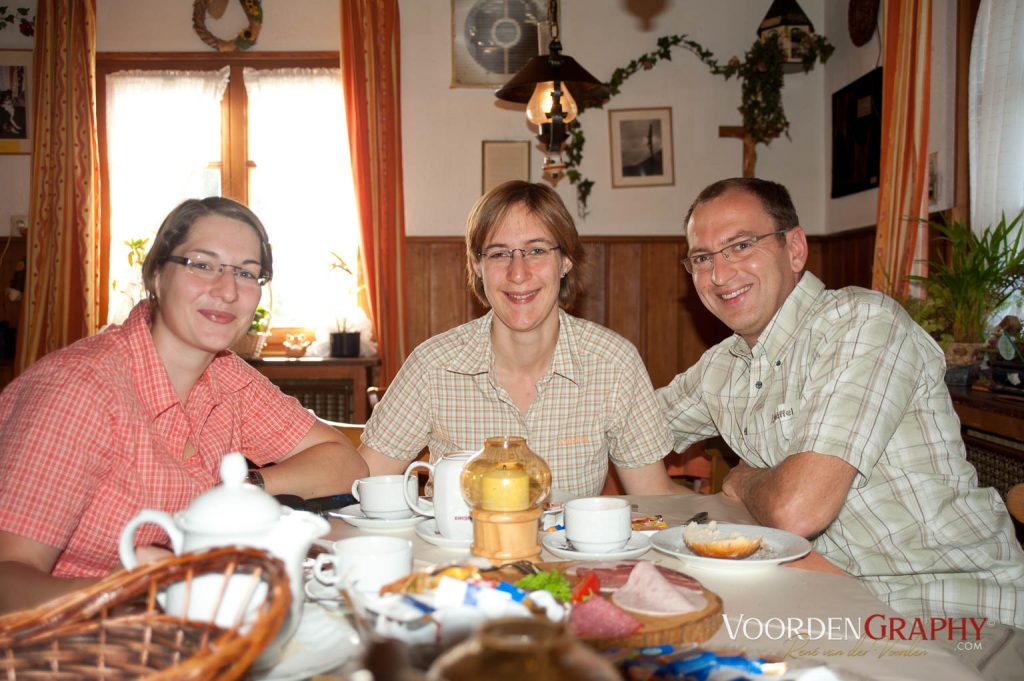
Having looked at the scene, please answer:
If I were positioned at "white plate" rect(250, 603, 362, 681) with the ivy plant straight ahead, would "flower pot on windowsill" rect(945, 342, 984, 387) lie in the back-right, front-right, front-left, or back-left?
front-right

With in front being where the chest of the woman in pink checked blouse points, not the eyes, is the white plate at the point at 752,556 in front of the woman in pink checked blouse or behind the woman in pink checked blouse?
in front

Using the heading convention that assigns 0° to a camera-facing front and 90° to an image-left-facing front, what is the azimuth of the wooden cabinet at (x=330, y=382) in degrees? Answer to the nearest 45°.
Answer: approximately 0°

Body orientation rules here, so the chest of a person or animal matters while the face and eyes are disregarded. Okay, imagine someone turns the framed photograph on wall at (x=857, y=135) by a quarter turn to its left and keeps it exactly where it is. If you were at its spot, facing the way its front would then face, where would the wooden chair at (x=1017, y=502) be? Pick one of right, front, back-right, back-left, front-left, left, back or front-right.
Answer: front-right

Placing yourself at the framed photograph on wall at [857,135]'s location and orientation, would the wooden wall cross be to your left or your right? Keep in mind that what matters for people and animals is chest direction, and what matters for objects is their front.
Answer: on your right

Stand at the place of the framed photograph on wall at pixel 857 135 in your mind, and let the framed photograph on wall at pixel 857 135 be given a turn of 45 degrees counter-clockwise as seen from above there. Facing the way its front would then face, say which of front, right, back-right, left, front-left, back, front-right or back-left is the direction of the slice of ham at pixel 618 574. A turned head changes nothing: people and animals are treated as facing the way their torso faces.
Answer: front

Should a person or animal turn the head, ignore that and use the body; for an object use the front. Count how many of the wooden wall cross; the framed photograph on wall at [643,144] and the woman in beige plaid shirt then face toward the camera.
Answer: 3

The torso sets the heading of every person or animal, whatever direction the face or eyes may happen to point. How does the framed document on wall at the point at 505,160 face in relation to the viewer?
toward the camera

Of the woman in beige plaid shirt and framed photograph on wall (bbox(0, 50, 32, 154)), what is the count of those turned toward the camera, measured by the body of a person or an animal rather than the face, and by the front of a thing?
2

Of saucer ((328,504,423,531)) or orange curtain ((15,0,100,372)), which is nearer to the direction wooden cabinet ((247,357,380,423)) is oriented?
the saucer

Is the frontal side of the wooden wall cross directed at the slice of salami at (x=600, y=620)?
yes

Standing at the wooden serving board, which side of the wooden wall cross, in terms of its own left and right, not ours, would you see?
front

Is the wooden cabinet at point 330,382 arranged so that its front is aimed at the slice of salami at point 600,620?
yes

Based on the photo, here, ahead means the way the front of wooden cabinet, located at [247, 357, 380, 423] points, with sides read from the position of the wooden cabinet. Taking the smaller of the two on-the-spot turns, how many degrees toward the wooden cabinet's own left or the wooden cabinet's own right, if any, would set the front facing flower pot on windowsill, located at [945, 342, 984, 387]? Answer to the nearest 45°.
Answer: approximately 45° to the wooden cabinet's own left

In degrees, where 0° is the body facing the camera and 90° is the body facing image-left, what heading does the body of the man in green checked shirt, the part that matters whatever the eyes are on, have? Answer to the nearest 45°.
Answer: approximately 45°

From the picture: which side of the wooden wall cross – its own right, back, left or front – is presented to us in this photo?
front

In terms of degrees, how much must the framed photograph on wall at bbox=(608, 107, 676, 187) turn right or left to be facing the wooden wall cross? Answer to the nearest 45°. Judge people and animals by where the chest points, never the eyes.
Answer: approximately 90° to its left

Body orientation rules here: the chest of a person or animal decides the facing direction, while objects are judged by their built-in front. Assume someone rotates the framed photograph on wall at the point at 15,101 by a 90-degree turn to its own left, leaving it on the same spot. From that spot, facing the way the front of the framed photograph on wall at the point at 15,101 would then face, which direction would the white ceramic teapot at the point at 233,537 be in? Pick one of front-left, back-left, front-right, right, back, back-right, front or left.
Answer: right

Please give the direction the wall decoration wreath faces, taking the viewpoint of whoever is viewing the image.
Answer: facing the viewer

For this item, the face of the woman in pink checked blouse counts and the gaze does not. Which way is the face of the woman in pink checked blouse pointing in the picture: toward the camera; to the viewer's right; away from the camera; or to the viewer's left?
toward the camera

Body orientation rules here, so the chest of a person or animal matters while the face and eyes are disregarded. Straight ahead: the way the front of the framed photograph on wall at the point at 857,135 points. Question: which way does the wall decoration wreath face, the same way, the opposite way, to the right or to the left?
to the left

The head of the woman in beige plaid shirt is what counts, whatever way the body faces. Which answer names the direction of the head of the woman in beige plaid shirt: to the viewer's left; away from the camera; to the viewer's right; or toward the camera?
toward the camera
